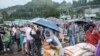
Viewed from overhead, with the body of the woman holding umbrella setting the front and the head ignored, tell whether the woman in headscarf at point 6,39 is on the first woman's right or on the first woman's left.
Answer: on the first woman's right

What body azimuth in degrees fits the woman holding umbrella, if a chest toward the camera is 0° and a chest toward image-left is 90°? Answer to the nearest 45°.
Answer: approximately 45°
